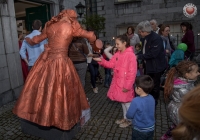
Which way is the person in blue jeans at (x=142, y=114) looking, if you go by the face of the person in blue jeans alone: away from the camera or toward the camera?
away from the camera

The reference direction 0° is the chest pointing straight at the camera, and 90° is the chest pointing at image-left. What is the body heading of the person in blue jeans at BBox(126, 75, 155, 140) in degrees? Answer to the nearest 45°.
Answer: approximately 135°
